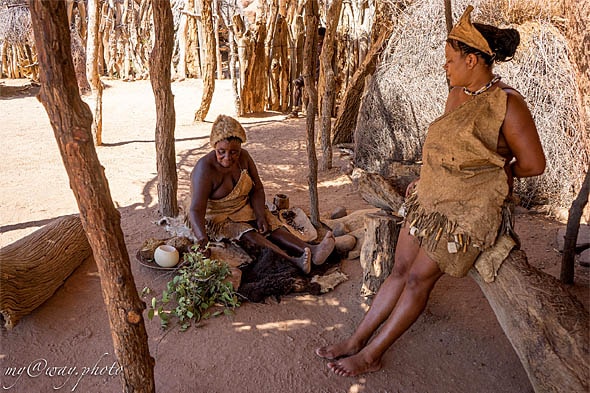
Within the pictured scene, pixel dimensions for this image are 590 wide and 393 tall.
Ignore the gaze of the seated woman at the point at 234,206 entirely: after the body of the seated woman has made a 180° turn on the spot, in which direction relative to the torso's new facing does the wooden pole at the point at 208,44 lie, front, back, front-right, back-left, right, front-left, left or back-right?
front-right

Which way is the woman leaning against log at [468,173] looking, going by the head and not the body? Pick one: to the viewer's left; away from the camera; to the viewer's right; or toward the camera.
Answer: to the viewer's left

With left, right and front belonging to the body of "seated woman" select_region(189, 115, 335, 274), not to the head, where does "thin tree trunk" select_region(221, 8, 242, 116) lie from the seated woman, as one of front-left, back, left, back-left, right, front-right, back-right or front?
back-left

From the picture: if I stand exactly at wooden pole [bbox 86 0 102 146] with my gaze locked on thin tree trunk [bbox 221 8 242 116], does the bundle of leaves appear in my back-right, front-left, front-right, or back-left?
back-right

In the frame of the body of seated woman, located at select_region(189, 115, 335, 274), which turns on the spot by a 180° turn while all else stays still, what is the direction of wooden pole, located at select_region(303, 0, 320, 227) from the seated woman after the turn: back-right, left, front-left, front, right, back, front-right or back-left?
right

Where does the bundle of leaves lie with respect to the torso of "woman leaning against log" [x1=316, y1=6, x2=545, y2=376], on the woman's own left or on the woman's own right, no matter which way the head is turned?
on the woman's own right

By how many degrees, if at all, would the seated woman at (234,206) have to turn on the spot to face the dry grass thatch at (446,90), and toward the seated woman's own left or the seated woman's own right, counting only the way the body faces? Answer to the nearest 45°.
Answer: approximately 90° to the seated woman's own left

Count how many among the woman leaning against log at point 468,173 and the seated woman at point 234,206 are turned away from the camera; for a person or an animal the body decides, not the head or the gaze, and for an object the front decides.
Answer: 0

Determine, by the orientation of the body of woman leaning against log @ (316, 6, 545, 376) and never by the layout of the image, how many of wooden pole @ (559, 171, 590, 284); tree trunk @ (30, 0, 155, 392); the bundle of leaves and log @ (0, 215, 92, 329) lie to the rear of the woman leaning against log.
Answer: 1

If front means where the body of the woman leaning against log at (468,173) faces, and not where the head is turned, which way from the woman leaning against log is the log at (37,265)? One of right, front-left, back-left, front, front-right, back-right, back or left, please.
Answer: front-right

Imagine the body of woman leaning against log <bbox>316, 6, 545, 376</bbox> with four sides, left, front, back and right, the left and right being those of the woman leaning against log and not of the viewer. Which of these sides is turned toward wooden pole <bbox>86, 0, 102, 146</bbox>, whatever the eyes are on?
right

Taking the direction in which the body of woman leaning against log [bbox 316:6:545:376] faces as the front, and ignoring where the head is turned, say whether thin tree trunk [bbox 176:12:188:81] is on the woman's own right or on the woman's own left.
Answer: on the woman's own right

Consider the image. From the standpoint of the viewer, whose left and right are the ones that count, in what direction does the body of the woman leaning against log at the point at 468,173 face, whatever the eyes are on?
facing the viewer and to the left of the viewer

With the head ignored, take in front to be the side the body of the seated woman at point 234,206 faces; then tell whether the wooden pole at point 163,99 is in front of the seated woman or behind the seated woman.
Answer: behind
